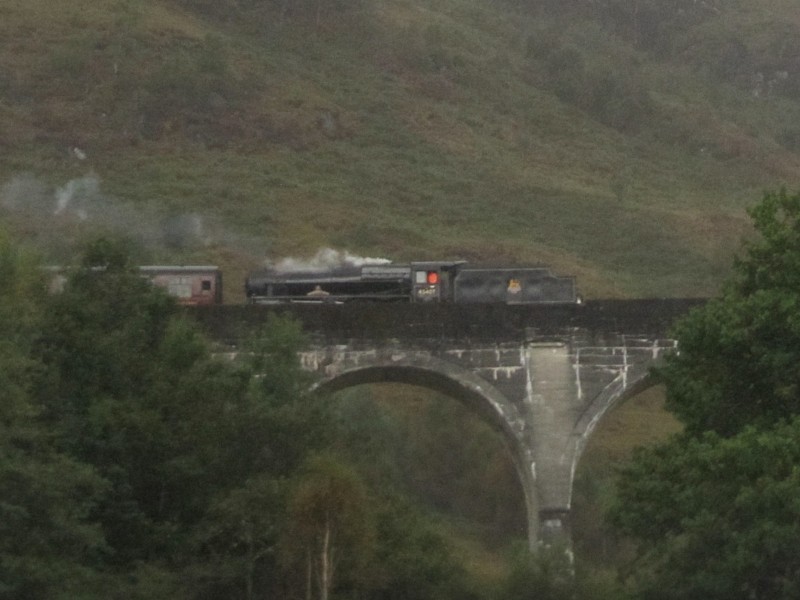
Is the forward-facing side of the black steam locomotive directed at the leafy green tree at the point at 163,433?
no

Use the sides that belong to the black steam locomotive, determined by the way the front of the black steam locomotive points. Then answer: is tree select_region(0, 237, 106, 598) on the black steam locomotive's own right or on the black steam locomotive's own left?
on the black steam locomotive's own left

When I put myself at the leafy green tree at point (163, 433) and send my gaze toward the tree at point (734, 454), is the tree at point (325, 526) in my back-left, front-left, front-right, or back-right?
front-right

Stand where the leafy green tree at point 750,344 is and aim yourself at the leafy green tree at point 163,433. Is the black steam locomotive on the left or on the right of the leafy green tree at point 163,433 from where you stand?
right

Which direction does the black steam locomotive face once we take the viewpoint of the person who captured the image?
facing to the left of the viewer

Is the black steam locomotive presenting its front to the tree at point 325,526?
no

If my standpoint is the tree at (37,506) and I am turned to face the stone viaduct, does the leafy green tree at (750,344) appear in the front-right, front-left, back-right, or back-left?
front-right
